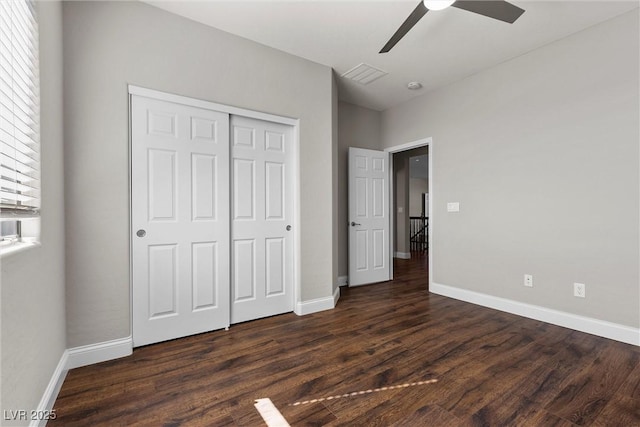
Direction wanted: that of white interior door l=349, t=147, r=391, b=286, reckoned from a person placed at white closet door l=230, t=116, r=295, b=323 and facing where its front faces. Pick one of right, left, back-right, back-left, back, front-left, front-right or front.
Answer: left

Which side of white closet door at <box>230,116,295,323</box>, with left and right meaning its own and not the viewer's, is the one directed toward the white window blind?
right

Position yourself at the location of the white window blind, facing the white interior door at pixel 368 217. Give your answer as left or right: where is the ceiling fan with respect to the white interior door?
right

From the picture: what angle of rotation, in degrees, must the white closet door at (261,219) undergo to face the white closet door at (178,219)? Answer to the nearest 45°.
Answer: approximately 90° to its right

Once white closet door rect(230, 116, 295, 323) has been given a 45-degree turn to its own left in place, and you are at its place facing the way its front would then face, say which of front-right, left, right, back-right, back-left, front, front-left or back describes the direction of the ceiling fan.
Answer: front-right

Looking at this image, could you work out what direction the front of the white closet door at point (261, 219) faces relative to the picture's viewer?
facing the viewer and to the right of the viewer

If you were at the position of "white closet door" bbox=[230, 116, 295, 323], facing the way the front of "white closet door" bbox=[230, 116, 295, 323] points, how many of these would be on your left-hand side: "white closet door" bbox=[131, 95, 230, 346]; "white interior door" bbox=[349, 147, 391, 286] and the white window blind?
1
